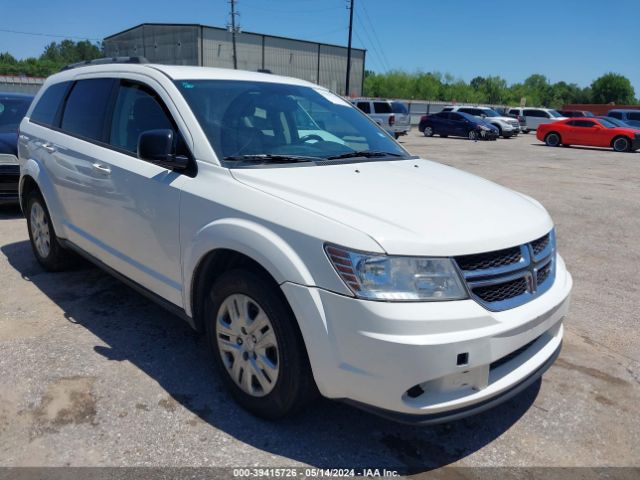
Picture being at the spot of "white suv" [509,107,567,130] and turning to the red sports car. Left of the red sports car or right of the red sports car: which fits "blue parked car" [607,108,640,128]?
left

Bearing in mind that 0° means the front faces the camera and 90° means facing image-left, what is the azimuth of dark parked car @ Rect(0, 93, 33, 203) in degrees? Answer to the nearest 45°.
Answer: approximately 0°

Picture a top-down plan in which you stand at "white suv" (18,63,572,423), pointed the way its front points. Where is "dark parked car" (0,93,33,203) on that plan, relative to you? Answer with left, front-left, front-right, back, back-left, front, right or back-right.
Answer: back

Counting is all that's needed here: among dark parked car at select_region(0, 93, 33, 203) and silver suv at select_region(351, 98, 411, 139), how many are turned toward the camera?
1

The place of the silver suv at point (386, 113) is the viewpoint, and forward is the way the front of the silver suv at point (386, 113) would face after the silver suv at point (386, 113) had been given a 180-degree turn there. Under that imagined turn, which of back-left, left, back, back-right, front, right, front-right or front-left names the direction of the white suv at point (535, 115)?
left

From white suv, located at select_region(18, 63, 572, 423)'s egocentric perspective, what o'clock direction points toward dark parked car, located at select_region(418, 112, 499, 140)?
The dark parked car is roughly at 8 o'clock from the white suv.

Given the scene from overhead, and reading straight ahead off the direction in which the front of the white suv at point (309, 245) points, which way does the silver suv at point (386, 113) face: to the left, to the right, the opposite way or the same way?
the opposite way

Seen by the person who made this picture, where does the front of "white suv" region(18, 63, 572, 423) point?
facing the viewer and to the right of the viewer

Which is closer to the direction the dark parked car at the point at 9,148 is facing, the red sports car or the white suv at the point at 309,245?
the white suv

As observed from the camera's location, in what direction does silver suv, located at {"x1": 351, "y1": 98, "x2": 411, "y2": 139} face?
facing away from the viewer and to the left of the viewer
